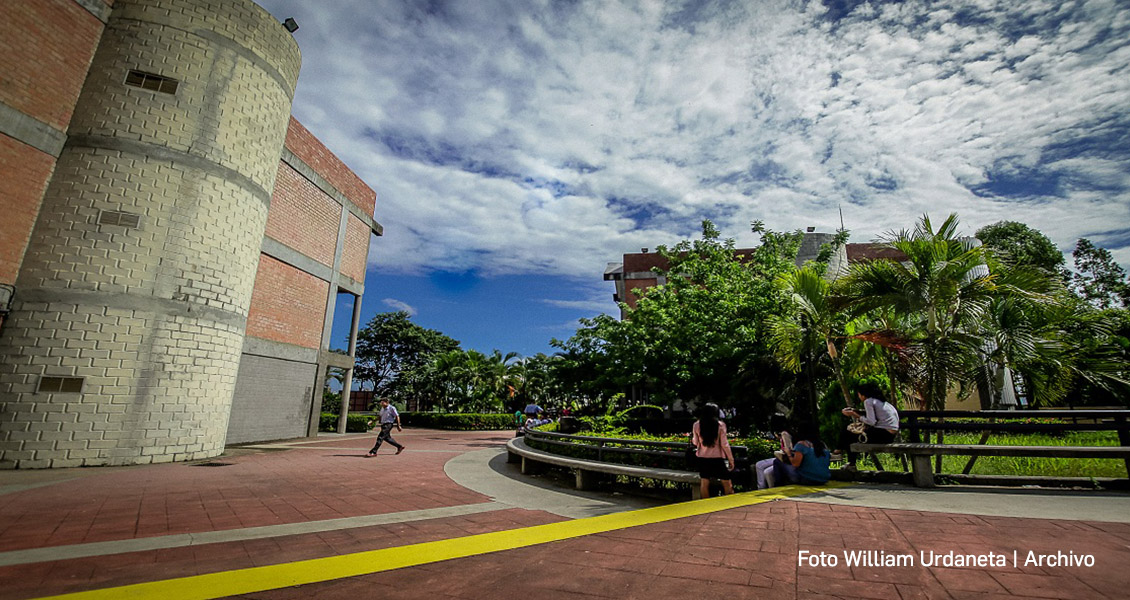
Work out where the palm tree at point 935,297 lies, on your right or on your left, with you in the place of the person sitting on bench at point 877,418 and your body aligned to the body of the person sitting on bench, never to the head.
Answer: on your right

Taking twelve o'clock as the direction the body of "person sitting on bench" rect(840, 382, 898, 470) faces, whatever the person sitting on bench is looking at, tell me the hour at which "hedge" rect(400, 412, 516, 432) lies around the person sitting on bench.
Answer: The hedge is roughly at 1 o'clock from the person sitting on bench.

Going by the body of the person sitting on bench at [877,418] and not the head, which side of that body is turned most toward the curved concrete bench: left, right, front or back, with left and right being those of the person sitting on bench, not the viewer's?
front

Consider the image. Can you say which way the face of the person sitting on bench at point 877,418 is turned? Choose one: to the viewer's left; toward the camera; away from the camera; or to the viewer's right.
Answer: to the viewer's left

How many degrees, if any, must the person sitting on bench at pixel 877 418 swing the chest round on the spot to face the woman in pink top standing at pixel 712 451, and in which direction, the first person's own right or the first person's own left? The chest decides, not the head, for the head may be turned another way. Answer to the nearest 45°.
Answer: approximately 45° to the first person's own left

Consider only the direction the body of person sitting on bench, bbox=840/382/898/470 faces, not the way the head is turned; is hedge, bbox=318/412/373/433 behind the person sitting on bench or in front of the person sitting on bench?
in front

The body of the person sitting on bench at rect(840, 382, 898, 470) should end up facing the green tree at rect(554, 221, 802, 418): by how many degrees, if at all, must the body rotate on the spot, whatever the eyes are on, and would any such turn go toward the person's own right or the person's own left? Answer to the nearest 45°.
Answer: approximately 45° to the person's own right

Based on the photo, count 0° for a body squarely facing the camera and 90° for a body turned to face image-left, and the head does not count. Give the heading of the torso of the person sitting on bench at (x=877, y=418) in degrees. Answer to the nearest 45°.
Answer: approximately 90°

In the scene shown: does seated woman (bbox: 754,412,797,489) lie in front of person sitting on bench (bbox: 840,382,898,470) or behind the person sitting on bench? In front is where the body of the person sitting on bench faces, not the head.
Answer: in front

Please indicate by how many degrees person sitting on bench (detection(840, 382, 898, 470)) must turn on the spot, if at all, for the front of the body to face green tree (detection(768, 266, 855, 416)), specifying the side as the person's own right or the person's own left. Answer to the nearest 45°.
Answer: approximately 90° to the person's own right

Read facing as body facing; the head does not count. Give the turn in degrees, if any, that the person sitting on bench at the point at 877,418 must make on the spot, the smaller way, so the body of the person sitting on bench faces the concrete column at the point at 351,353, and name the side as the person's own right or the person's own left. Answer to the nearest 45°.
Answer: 0° — they already face it

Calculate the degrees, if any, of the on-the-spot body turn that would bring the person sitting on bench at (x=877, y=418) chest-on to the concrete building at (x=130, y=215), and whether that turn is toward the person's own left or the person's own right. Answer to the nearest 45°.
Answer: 0° — they already face it
